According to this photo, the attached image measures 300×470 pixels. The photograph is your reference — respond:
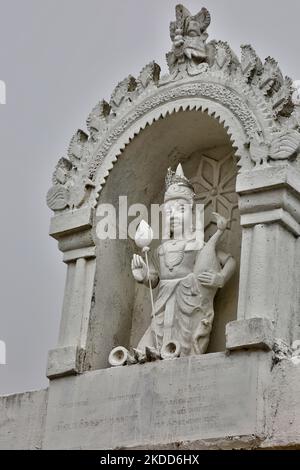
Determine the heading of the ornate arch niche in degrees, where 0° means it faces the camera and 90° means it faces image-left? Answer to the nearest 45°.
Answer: approximately 45°

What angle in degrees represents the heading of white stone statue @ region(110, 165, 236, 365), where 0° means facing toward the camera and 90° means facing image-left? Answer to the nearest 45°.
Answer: approximately 45°
